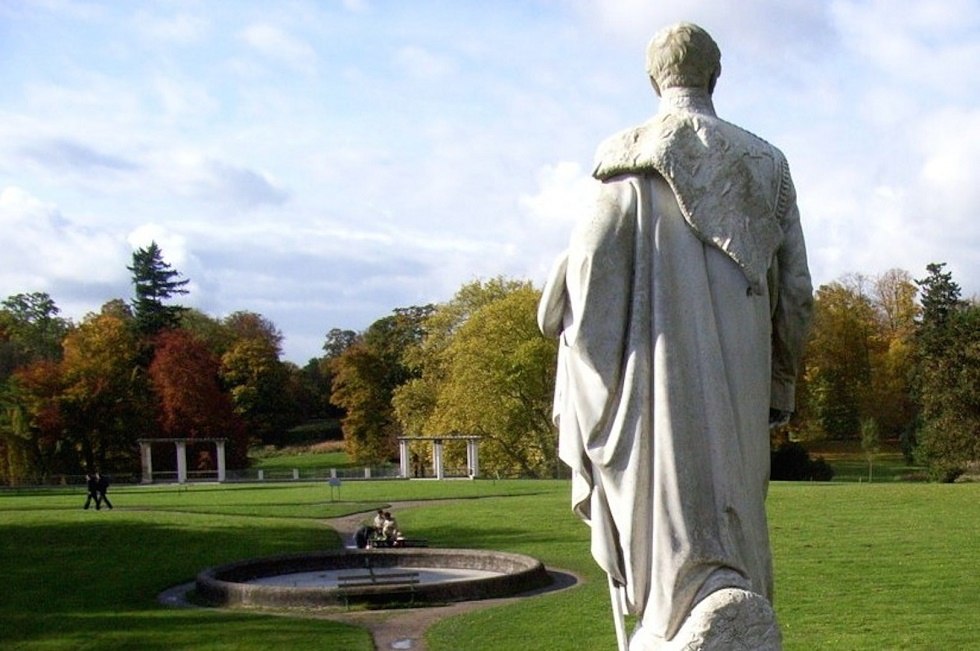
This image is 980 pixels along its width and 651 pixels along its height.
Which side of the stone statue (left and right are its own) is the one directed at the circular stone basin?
front

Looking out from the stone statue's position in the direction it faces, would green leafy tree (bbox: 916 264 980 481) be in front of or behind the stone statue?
in front

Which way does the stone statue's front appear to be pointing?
away from the camera

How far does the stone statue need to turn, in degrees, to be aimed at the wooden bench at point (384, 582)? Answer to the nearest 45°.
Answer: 0° — it already faces it
